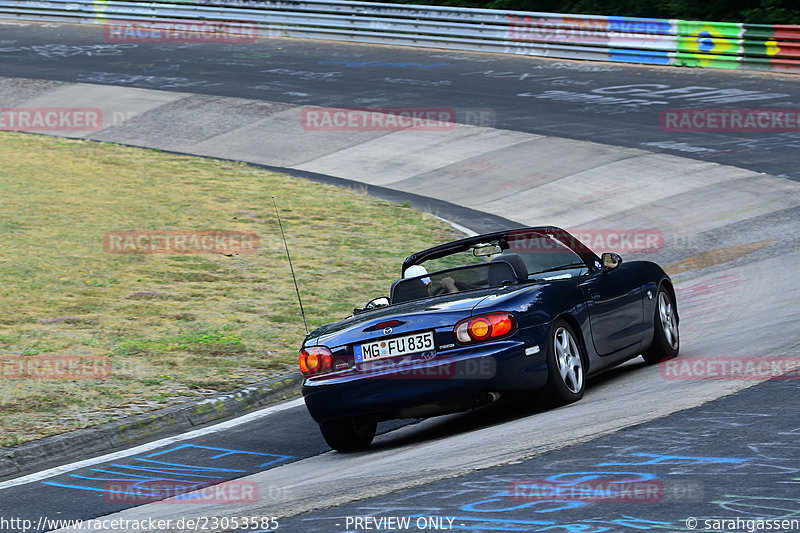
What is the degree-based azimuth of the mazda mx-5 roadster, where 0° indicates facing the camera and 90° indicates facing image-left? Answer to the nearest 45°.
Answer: approximately 225°

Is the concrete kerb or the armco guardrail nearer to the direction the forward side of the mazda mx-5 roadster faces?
the armco guardrail

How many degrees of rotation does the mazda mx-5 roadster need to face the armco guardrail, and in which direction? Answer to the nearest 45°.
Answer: approximately 45° to its left
